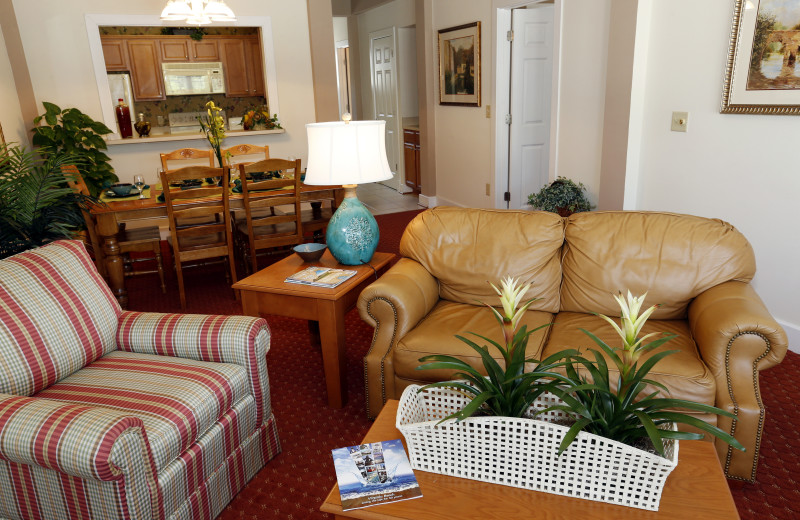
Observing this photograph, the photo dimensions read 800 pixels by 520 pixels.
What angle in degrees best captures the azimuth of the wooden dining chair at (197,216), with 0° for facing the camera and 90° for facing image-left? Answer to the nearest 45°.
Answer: approximately 135°

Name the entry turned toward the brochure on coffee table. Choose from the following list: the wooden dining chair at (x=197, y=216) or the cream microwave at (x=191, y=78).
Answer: the cream microwave

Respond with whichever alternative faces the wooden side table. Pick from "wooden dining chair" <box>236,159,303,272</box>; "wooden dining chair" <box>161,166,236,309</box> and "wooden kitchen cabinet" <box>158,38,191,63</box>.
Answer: the wooden kitchen cabinet

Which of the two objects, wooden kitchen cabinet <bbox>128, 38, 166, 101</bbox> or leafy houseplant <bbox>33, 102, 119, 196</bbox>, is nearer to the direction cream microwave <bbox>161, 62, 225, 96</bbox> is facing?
the leafy houseplant

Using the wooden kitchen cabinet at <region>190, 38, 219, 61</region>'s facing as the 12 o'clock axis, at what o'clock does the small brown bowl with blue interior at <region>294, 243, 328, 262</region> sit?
The small brown bowl with blue interior is roughly at 12 o'clock from the wooden kitchen cabinet.

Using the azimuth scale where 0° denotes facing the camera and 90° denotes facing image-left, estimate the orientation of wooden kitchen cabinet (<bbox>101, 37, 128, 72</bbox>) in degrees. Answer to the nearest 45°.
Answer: approximately 0°

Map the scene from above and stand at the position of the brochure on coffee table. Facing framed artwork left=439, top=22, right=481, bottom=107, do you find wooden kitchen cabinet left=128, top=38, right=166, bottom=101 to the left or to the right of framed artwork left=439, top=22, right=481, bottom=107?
left

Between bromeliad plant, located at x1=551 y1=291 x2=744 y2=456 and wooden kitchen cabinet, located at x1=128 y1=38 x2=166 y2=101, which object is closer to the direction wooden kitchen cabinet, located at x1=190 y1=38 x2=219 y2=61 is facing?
the bromeliad plant

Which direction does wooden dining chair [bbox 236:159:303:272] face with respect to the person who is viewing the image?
facing away from the viewer and to the left of the viewer

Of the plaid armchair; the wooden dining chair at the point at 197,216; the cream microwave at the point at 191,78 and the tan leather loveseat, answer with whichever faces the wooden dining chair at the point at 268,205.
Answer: the cream microwave

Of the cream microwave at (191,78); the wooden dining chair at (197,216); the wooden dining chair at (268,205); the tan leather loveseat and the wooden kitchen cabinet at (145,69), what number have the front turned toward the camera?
3
